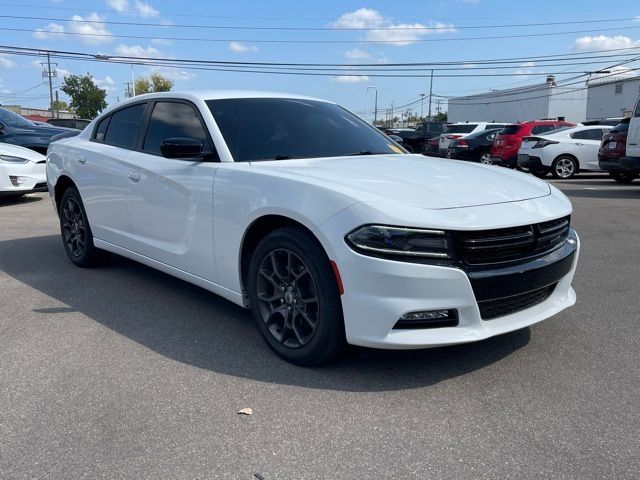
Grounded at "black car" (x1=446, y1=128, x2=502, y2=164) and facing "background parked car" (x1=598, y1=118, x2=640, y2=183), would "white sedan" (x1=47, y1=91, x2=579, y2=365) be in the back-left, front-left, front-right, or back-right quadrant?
front-right

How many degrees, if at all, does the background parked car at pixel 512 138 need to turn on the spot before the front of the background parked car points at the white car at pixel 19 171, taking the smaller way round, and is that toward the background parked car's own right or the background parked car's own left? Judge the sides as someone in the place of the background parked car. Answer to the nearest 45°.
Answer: approximately 180°

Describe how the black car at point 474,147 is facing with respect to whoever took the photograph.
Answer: facing away from the viewer and to the right of the viewer

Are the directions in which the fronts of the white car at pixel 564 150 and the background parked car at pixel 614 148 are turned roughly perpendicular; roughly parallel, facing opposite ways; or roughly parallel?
roughly parallel

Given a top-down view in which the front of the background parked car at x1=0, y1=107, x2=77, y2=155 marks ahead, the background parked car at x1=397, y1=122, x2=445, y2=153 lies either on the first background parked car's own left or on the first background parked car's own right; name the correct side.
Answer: on the first background parked car's own left

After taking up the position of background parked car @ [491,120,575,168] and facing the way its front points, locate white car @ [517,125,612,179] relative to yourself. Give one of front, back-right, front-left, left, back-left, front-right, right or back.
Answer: right

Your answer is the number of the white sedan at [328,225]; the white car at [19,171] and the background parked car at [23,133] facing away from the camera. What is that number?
0

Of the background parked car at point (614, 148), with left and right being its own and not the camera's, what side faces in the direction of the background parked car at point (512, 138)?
left

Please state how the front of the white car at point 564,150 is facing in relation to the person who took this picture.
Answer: facing away from the viewer and to the right of the viewer

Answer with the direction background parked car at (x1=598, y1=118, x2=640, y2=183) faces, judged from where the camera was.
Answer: facing away from the viewer and to the right of the viewer

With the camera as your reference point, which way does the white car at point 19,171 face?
facing the viewer and to the right of the viewer

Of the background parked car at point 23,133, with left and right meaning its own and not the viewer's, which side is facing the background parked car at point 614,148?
front

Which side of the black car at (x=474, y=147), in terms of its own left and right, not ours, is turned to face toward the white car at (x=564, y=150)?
right

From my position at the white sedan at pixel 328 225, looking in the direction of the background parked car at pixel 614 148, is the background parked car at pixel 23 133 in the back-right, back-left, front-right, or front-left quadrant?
front-left
